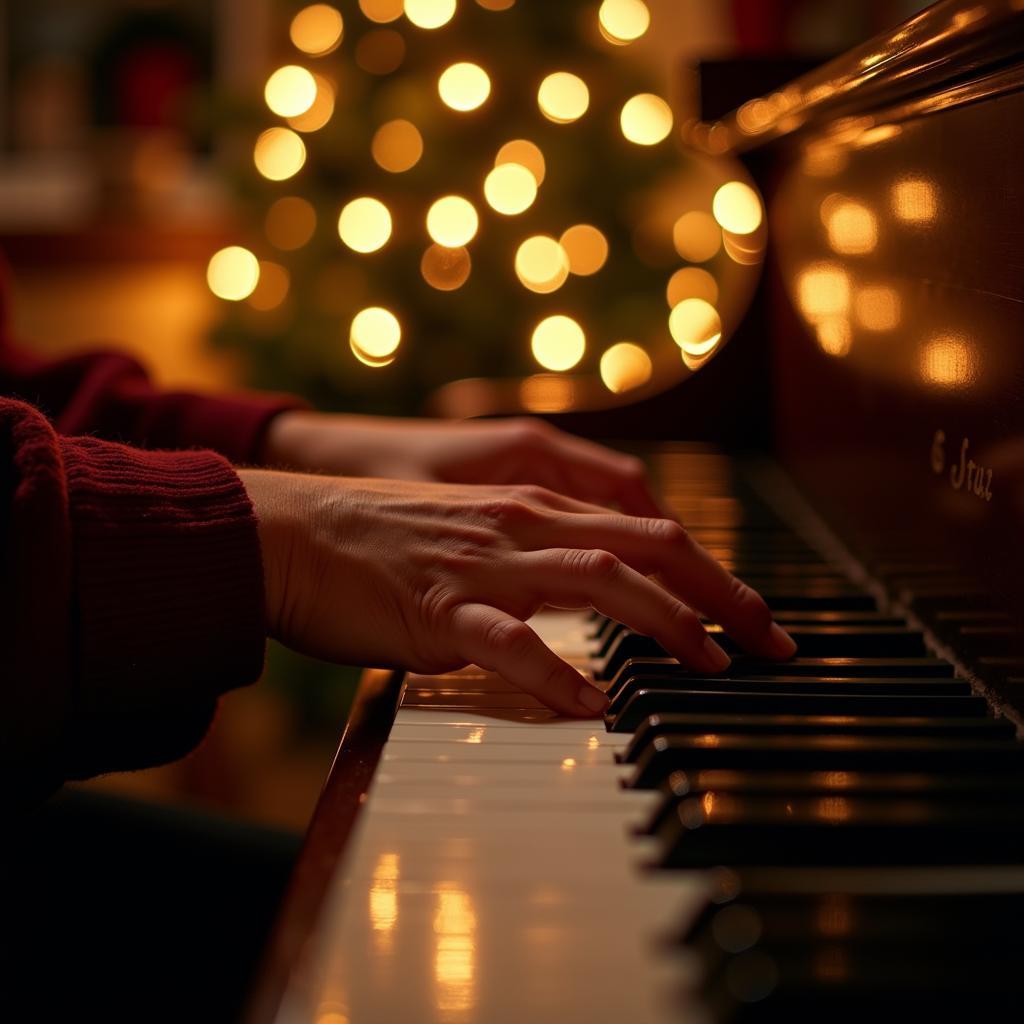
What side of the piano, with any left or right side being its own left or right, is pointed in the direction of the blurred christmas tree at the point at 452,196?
right

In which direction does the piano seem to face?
to the viewer's left
